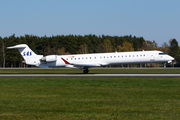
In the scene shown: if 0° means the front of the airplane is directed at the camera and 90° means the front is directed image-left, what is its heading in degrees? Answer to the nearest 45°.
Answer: approximately 270°
